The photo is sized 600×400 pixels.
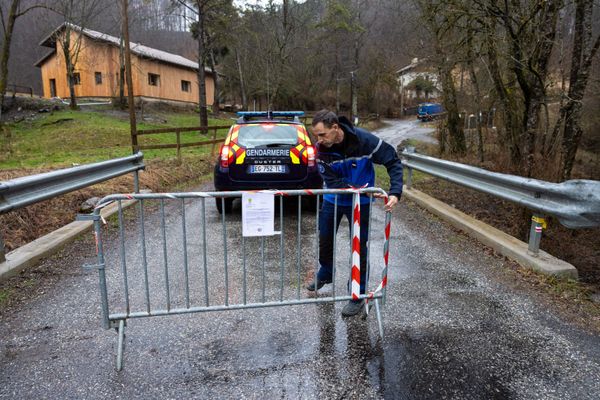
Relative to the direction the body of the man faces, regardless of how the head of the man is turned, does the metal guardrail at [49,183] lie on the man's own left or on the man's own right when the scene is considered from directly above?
on the man's own right

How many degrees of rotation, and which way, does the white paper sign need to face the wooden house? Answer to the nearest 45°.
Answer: approximately 180°

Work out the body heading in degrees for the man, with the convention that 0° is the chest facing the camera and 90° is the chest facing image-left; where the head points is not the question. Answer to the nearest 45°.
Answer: approximately 45°

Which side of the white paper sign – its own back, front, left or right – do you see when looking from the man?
left

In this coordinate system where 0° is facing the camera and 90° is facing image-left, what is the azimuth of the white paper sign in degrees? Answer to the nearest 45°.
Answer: approximately 0°
